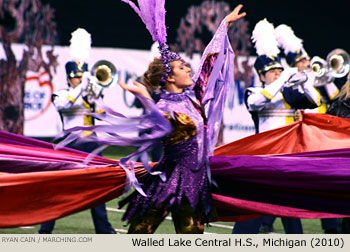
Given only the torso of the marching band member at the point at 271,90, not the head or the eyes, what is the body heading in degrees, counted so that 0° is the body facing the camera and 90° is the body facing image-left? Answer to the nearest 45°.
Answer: approximately 315°

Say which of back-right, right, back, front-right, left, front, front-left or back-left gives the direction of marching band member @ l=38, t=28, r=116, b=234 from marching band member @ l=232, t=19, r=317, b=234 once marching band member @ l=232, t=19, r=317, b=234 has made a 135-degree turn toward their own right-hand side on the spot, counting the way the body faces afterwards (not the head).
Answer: front

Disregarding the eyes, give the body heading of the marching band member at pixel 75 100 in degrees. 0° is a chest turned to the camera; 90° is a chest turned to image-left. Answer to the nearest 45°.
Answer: approximately 315°

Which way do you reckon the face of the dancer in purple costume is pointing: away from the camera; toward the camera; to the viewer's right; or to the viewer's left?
to the viewer's right

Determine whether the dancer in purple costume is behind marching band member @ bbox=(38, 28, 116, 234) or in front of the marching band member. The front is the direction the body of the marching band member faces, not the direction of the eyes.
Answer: in front
